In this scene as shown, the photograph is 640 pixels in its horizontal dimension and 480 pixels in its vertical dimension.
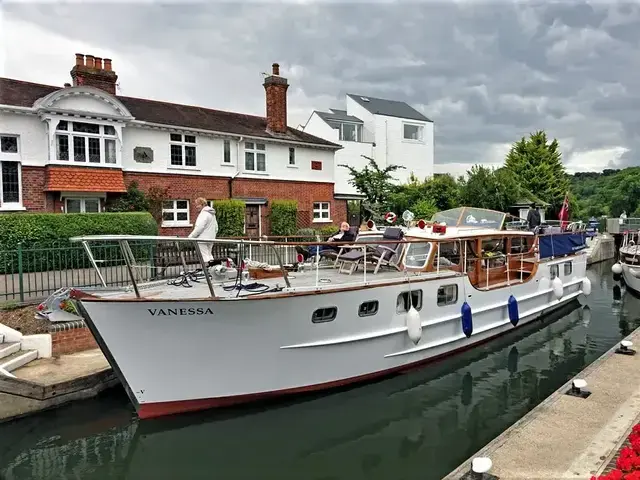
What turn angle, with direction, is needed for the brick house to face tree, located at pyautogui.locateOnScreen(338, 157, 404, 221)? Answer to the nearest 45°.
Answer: approximately 45° to its left

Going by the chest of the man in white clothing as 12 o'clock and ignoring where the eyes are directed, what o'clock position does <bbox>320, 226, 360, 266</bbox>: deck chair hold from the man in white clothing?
The deck chair is roughly at 5 o'clock from the man in white clothing.

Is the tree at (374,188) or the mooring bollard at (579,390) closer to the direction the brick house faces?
the mooring bollard

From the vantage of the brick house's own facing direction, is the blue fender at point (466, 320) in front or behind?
in front

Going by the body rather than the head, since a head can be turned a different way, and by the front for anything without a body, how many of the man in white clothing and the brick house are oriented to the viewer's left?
1

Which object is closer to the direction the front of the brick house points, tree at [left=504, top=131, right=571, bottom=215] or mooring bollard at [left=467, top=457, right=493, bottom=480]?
the mooring bollard

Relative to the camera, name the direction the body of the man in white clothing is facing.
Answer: to the viewer's left

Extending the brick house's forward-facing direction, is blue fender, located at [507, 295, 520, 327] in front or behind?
in front

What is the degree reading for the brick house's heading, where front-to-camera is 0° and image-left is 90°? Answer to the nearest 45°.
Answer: approximately 315°
